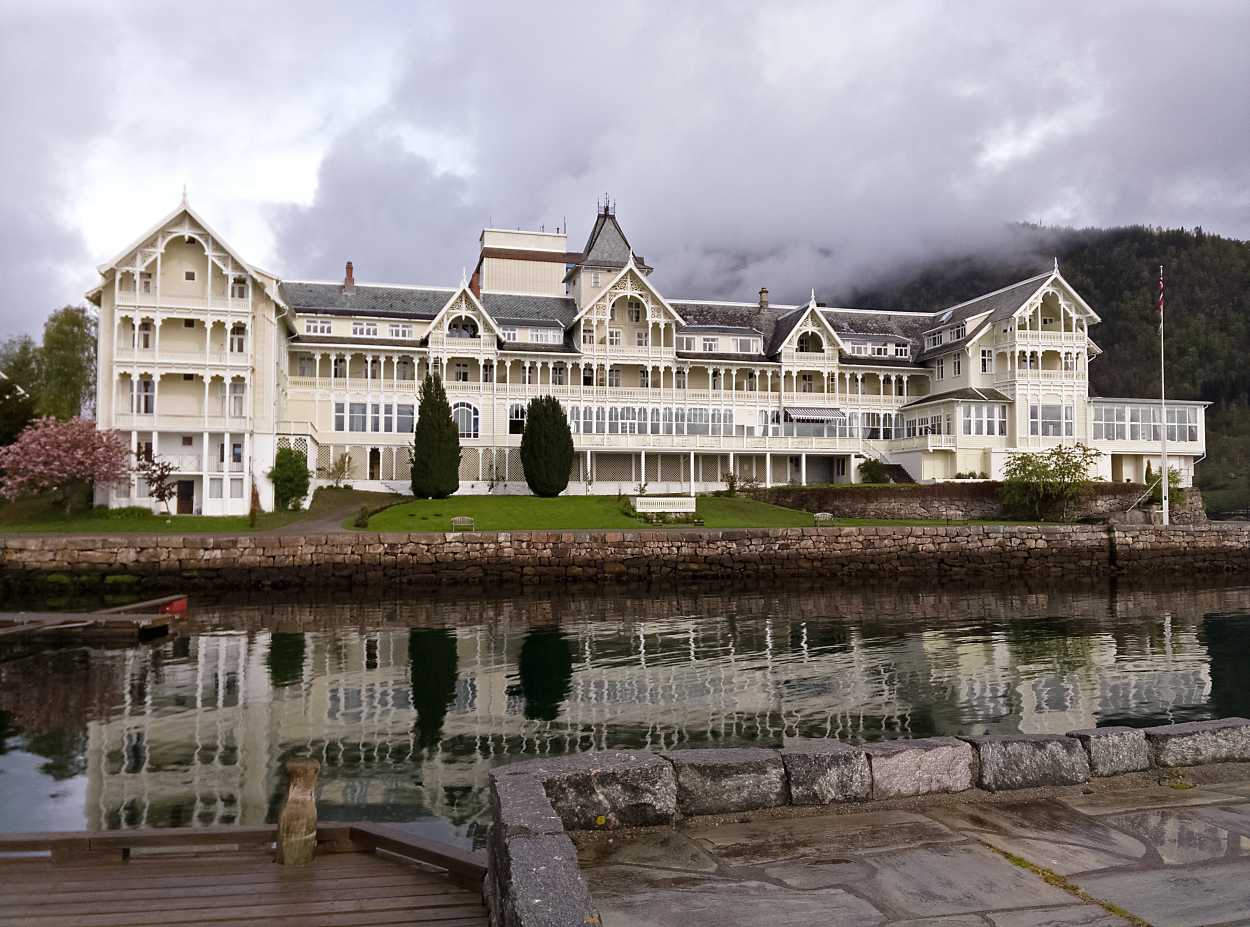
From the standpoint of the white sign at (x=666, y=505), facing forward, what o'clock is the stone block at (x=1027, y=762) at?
The stone block is roughly at 12 o'clock from the white sign.

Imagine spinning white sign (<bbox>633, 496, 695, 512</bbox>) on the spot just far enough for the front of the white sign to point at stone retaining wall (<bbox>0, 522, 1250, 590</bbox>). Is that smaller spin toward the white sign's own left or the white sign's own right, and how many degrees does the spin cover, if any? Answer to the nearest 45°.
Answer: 0° — it already faces it

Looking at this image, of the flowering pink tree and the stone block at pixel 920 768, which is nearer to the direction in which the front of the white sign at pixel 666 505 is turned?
the stone block

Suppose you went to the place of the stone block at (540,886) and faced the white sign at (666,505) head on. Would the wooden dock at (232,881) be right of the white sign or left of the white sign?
left

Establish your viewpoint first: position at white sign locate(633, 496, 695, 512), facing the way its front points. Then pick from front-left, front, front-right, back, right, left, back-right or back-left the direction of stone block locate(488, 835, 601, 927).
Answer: front

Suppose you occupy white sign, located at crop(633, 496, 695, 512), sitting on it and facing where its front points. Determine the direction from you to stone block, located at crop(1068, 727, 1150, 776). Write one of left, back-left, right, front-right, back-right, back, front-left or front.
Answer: front

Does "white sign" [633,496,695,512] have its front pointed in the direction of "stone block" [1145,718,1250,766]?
yes

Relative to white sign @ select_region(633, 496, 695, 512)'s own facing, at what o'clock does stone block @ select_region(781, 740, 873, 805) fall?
The stone block is roughly at 12 o'clock from the white sign.

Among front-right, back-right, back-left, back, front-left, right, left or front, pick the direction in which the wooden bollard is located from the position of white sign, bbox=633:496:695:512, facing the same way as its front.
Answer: front

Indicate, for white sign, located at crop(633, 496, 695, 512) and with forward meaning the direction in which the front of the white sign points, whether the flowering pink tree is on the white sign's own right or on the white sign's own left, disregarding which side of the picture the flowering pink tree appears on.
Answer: on the white sign's own right

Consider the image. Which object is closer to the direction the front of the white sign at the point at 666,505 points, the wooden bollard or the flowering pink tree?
the wooden bollard

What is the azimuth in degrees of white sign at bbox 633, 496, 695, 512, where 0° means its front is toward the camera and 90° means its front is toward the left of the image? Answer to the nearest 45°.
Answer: approximately 0°

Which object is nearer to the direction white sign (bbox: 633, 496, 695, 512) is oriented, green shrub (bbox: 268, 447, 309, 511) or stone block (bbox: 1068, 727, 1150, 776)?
the stone block

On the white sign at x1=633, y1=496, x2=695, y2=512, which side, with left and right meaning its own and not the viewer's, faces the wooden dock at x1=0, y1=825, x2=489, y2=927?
front

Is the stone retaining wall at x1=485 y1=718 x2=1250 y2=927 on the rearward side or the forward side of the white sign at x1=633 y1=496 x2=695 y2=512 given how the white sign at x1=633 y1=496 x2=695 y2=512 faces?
on the forward side

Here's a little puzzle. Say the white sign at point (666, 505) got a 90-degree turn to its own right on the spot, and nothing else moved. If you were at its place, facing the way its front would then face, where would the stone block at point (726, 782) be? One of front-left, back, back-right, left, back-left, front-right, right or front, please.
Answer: left
